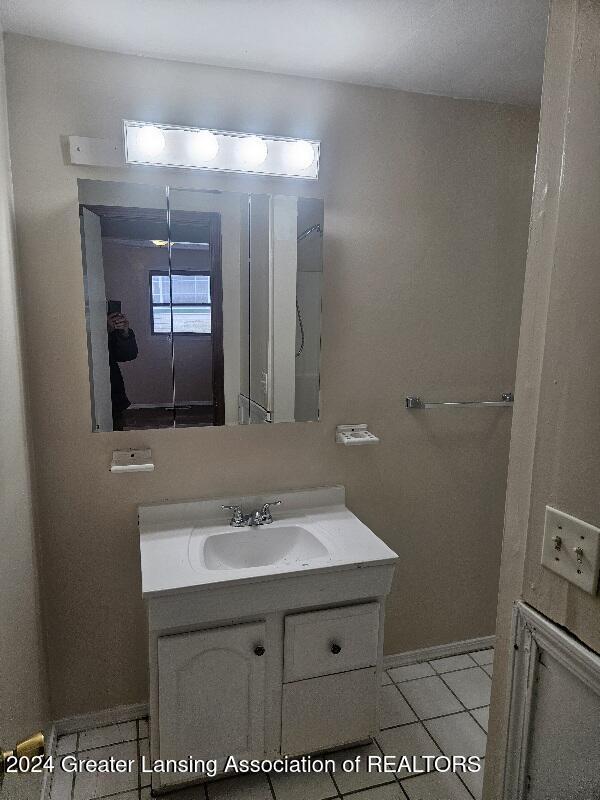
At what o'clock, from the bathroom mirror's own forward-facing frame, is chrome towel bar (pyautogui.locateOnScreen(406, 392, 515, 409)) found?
The chrome towel bar is roughly at 9 o'clock from the bathroom mirror.

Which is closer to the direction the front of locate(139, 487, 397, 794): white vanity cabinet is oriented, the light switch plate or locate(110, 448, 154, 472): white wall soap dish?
the light switch plate

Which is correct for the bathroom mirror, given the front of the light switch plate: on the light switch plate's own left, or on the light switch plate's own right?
on the light switch plate's own right

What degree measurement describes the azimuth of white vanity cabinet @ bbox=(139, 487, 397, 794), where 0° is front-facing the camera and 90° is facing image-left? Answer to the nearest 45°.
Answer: approximately 0°

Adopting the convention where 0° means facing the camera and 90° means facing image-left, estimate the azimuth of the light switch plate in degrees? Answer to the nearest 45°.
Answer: approximately 45°

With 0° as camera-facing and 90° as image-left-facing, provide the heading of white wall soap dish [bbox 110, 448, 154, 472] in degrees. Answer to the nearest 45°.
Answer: approximately 0°

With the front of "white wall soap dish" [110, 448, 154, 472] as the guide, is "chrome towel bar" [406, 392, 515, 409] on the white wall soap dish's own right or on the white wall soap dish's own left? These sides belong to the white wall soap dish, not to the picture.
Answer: on the white wall soap dish's own left
